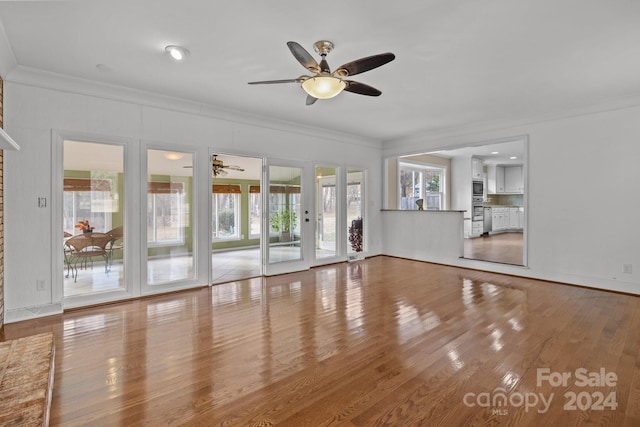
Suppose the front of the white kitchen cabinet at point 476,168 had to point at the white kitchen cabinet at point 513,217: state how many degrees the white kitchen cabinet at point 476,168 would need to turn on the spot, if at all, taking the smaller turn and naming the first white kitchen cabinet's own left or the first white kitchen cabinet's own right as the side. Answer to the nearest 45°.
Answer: approximately 45° to the first white kitchen cabinet's own left

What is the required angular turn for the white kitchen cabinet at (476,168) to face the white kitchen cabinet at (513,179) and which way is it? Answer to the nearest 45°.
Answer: approximately 45° to its left

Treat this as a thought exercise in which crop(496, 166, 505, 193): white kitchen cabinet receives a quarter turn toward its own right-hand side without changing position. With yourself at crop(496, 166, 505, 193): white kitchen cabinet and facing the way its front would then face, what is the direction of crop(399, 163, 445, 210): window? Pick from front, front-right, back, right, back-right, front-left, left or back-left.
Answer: front-left

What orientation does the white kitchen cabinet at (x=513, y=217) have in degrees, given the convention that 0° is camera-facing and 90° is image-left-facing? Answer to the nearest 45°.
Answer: approximately 0°

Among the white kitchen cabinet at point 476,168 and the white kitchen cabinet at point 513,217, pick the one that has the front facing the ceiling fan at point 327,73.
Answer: the white kitchen cabinet at point 513,217

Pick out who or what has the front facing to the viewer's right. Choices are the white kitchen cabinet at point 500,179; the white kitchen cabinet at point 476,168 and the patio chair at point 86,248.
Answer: the white kitchen cabinet at point 476,168

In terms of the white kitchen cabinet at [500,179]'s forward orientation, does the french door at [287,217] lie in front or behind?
in front

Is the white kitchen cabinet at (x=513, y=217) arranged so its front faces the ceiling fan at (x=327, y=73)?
yes

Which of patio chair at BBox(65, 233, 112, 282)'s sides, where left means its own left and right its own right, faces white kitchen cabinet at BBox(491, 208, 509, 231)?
right

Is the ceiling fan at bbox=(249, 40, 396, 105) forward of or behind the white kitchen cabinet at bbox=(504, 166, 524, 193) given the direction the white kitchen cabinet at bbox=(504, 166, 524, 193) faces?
forward

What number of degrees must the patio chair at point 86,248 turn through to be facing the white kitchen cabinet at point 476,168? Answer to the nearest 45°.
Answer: approximately 90° to its right
